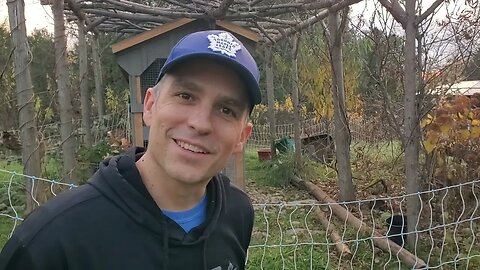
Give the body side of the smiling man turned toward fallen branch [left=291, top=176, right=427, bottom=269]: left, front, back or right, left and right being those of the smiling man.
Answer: left

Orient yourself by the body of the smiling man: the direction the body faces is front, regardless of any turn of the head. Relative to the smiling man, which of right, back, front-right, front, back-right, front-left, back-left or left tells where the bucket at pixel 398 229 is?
left

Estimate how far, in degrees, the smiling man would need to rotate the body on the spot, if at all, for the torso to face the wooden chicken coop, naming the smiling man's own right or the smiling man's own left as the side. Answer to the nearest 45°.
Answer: approximately 135° to the smiling man's own left

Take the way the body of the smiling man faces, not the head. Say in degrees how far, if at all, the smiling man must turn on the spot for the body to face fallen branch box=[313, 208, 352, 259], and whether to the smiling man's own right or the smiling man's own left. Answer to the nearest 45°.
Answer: approximately 90° to the smiling man's own left

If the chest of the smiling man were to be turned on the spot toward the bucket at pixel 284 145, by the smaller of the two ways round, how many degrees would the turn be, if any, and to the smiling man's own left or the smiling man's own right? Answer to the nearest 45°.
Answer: approximately 135° to the smiling man's own left

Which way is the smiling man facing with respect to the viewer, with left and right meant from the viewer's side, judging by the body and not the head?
facing the viewer and to the right of the viewer
